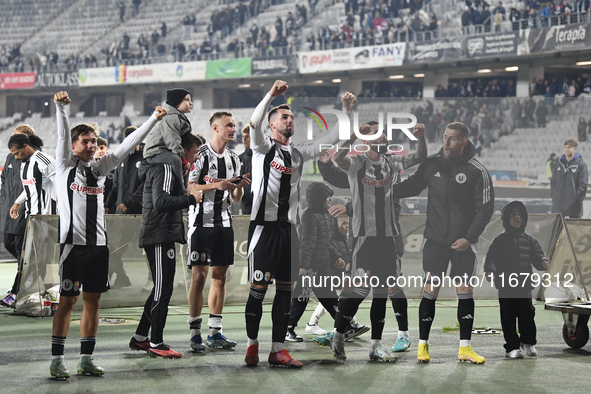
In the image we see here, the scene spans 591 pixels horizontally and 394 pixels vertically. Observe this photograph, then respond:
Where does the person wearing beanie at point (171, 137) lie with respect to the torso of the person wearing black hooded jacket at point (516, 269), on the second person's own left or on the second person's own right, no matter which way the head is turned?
on the second person's own right

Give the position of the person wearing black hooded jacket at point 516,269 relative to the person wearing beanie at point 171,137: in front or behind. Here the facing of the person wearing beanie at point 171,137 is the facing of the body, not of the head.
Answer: in front

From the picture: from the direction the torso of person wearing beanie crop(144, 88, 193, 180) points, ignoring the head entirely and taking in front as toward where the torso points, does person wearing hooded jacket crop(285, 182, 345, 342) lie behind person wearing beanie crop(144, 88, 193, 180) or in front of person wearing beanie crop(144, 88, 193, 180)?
in front

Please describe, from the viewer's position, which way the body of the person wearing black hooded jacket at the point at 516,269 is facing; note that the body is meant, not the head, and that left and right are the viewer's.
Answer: facing the viewer

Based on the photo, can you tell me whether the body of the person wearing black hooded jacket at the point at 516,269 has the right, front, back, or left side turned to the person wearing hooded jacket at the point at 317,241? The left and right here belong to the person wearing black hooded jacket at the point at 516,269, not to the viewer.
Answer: right
